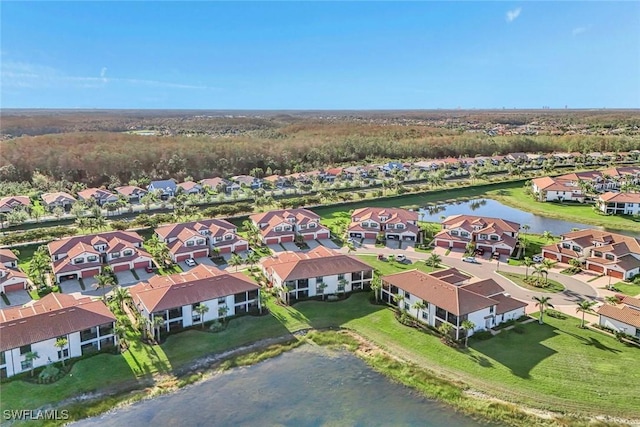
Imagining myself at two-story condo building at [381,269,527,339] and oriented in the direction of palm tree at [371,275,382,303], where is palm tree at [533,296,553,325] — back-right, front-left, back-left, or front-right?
back-right

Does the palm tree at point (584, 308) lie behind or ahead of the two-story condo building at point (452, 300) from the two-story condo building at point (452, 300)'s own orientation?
ahead

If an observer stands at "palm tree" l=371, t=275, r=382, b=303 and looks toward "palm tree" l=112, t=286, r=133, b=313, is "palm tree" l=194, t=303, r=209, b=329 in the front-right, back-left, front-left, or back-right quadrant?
front-left

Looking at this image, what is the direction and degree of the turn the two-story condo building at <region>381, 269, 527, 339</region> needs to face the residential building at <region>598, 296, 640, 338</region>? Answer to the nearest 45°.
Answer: approximately 45° to its right

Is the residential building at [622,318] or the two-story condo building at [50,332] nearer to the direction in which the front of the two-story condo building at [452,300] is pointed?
the residential building

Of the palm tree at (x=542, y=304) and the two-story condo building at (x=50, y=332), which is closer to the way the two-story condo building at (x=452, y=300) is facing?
the palm tree

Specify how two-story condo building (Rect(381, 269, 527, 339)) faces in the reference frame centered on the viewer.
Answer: facing away from the viewer and to the right of the viewer

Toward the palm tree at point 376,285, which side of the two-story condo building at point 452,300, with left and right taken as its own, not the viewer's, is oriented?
left

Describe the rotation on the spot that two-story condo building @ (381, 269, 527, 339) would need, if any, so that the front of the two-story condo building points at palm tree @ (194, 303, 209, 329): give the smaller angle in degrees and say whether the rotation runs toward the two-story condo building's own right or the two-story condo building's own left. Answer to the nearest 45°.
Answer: approximately 135° to the two-story condo building's own left

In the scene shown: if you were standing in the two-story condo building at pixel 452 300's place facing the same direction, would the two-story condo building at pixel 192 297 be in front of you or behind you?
behind
